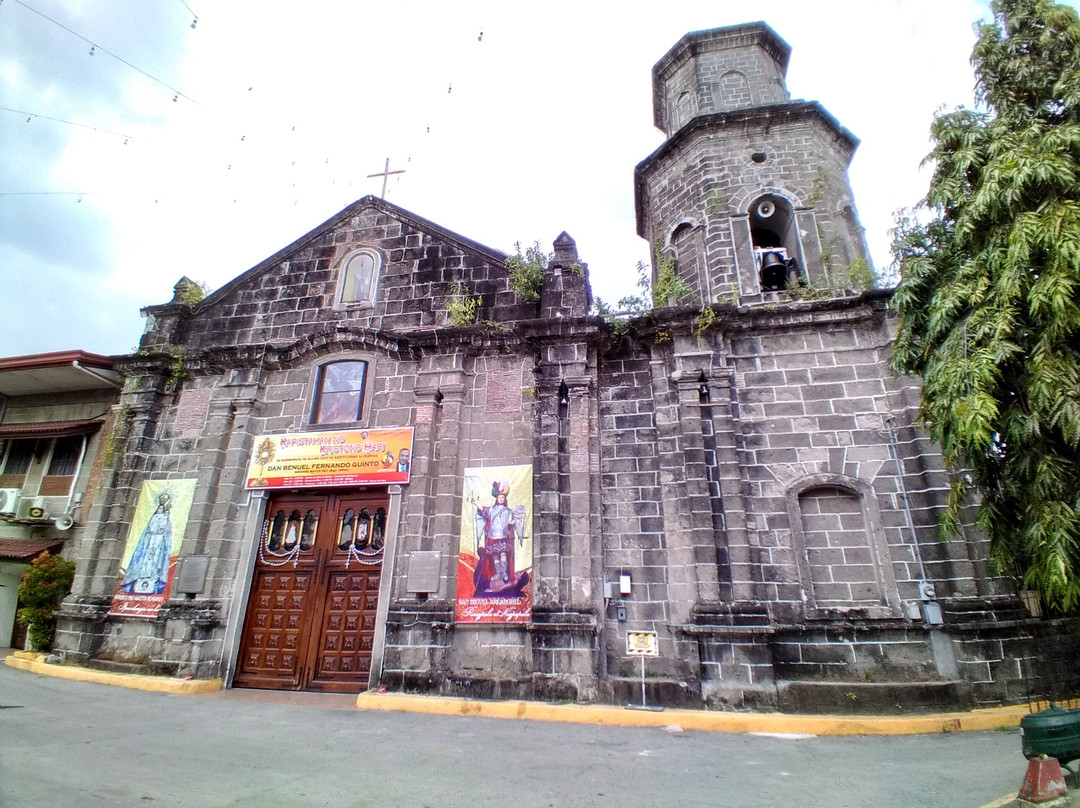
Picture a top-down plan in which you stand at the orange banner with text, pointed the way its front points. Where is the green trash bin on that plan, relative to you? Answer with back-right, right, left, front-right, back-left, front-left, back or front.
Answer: front-left

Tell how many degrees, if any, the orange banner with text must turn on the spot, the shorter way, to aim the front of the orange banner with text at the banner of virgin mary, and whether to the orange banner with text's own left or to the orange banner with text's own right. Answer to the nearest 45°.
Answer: approximately 135° to the orange banner with text's own right

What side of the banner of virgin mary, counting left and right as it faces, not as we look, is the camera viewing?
front

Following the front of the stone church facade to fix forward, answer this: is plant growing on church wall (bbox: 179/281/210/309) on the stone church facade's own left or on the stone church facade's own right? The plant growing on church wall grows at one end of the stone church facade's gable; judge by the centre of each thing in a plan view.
on the stone church facade's own right

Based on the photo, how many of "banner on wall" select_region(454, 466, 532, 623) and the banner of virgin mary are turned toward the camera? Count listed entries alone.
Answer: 2

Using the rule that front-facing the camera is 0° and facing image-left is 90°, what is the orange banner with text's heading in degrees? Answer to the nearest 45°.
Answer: approximately 0°

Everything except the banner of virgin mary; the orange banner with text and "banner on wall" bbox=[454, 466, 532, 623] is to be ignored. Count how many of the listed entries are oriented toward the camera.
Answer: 3

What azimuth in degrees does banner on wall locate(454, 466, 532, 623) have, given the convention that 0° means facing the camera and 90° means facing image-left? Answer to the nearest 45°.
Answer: approximately 0°

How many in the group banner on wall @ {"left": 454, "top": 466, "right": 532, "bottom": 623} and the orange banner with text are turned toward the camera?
2
